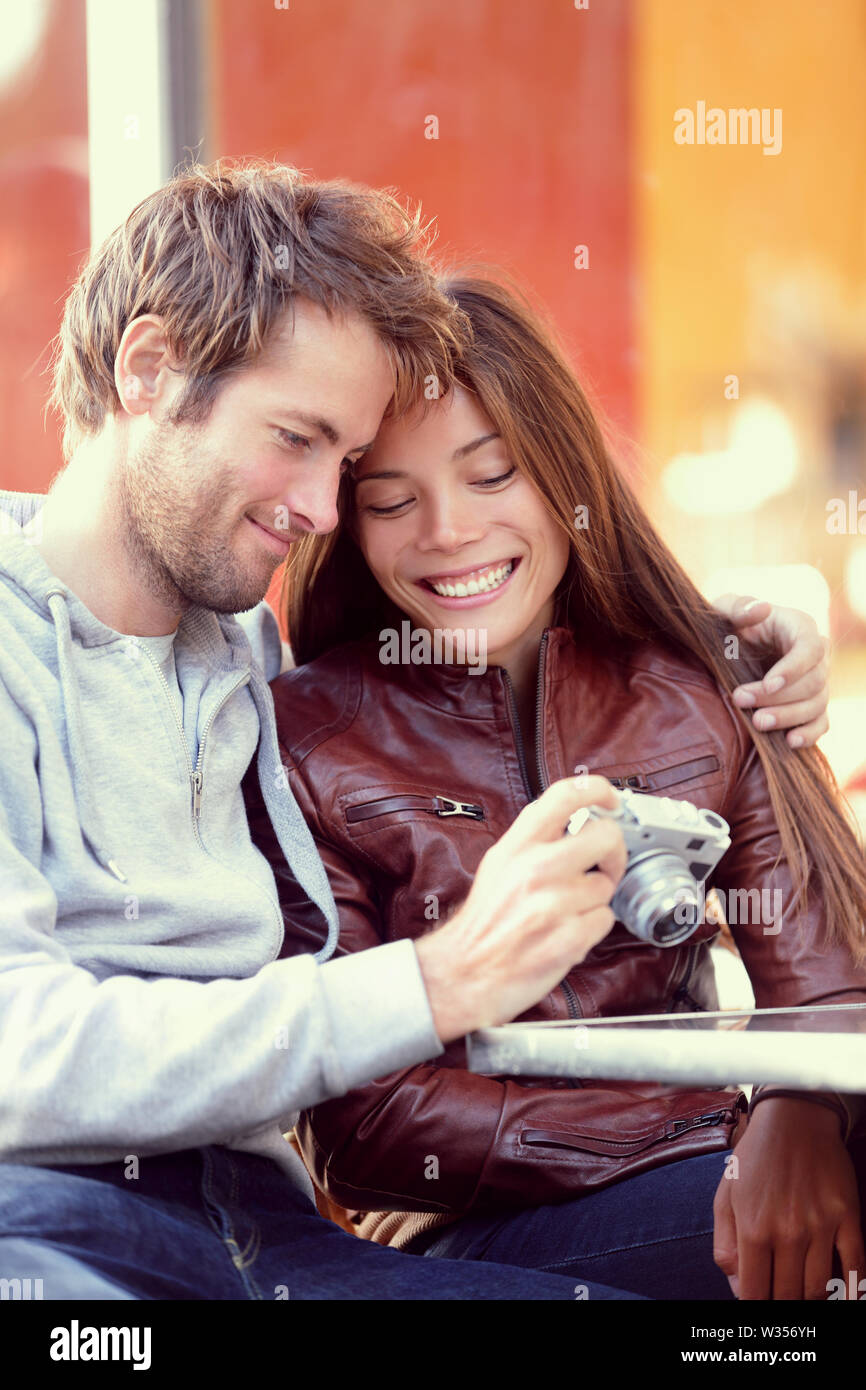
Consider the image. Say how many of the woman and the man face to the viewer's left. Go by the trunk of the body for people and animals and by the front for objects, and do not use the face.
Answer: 0

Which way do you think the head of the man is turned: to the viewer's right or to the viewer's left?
to the viewer's right

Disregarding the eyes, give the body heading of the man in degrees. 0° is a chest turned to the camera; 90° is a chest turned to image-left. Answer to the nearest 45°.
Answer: approximately 315°
